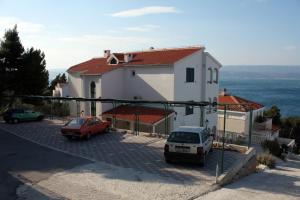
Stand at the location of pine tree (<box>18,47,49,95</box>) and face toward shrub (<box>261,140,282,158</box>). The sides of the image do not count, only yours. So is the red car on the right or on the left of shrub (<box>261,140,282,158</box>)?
right

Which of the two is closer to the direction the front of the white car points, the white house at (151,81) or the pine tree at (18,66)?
the white house

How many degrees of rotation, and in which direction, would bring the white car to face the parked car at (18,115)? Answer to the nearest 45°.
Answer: approximately 45° to its left

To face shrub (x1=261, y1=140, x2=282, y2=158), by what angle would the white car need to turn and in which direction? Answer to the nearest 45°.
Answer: approximately 45° to its right

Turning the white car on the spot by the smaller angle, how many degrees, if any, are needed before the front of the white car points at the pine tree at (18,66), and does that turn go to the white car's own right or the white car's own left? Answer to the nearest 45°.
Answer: approximately 45° to the white car's own left

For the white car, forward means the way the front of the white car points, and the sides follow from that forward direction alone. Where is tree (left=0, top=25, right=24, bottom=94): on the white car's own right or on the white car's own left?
on the white car's own left

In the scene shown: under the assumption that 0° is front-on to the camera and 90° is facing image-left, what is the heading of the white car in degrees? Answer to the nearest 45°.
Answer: approximately 180°

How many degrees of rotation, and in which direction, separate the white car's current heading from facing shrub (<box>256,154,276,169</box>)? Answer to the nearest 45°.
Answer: approximately 45° to its right

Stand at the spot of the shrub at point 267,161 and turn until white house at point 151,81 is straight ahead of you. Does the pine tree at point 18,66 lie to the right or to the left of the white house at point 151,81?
left
